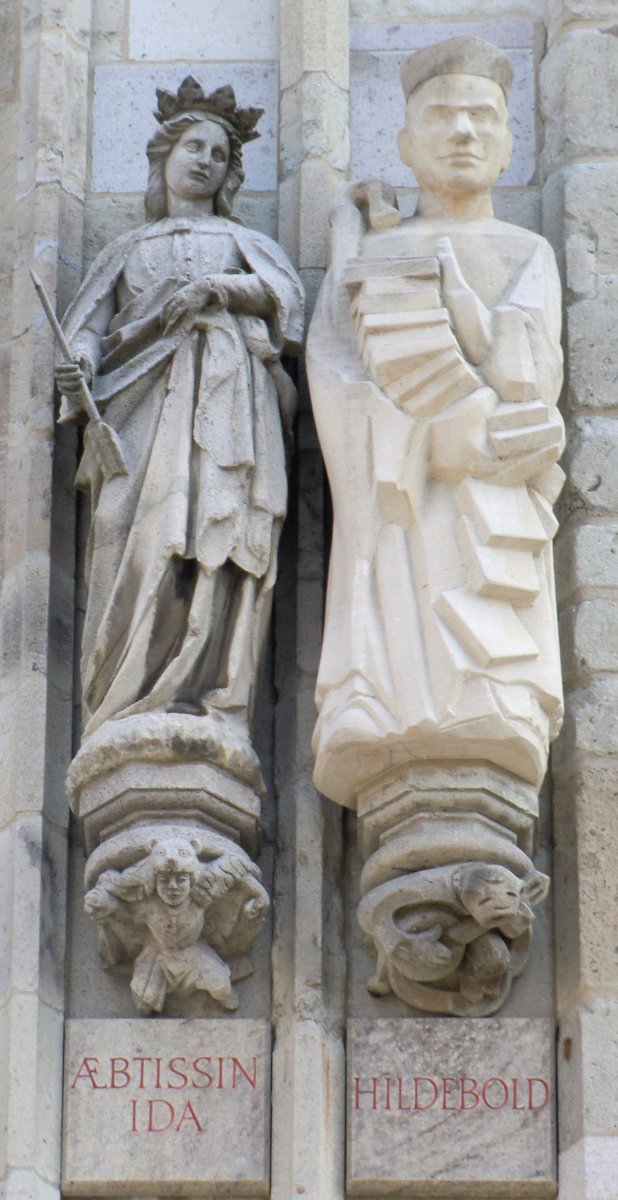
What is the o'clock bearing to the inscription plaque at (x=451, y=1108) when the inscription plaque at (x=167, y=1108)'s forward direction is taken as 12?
the inscription plaque at (x=451, y=1108) is roughly at 9 o'clock from the inscription plaque at (x=167, y=1108).

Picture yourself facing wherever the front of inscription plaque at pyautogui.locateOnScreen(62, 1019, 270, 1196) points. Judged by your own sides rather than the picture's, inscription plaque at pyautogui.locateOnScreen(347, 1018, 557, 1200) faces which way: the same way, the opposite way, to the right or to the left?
the same way

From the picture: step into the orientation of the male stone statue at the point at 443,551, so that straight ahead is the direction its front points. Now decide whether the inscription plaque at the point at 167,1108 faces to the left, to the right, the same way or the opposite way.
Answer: the same way

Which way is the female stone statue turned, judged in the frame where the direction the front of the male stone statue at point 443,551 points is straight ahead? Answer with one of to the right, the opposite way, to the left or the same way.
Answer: the same way

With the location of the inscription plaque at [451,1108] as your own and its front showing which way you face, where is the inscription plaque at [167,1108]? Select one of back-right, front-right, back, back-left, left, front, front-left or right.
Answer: right

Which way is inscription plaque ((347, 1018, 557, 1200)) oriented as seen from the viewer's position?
toward the camera

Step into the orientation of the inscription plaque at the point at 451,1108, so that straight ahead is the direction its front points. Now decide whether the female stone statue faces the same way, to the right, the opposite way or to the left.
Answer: the same way

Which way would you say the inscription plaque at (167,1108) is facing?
toward the camera

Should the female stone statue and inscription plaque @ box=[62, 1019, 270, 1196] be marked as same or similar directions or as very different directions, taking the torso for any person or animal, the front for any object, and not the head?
same or similar directions

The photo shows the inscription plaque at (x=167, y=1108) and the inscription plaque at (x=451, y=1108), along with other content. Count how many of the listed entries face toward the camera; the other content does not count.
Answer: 2

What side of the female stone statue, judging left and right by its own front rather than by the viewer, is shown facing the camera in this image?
front

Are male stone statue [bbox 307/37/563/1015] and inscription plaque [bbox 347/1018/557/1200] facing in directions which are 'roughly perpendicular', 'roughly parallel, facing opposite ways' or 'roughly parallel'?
roughly parallel
